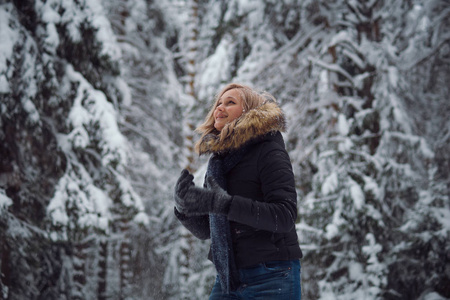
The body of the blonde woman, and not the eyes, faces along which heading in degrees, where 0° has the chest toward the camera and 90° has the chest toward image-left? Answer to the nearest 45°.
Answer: approximately 45°

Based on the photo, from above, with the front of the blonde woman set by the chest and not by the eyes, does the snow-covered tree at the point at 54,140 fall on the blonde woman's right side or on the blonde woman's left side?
on the blonde woman's right side
